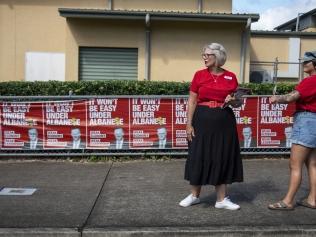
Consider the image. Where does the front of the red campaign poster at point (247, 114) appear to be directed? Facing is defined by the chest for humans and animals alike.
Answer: toward the camera

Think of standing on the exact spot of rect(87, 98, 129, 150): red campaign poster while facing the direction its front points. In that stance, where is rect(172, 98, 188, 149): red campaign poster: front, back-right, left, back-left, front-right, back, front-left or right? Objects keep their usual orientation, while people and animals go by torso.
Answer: left

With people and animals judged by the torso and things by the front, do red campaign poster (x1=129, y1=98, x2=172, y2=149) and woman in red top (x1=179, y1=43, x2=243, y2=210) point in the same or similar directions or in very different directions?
same or similar directions

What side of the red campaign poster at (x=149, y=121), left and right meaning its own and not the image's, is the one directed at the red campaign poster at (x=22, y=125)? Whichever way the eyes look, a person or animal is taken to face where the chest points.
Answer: right

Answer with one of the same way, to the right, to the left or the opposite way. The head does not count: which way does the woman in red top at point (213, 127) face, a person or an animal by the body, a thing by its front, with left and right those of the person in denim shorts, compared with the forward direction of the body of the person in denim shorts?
to the left

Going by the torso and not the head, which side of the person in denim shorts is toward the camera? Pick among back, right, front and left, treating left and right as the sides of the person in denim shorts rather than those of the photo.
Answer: left

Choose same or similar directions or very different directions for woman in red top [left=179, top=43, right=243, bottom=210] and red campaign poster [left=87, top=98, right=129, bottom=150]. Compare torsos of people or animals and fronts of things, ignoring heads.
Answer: same or similar directions

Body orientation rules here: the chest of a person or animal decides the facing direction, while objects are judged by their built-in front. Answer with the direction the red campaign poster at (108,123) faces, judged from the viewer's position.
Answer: facing the viewer

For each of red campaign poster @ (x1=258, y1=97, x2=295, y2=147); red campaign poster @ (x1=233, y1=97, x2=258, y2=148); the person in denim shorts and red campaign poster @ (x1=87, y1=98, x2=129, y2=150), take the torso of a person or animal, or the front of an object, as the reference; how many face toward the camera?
3

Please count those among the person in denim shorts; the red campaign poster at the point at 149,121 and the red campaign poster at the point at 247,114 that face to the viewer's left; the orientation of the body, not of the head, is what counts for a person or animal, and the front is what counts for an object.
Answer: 1

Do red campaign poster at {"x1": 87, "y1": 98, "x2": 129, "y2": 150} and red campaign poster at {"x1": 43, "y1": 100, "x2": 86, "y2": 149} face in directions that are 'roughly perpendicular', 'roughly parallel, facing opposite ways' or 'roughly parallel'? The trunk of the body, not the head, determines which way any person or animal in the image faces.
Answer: roughly parallel
